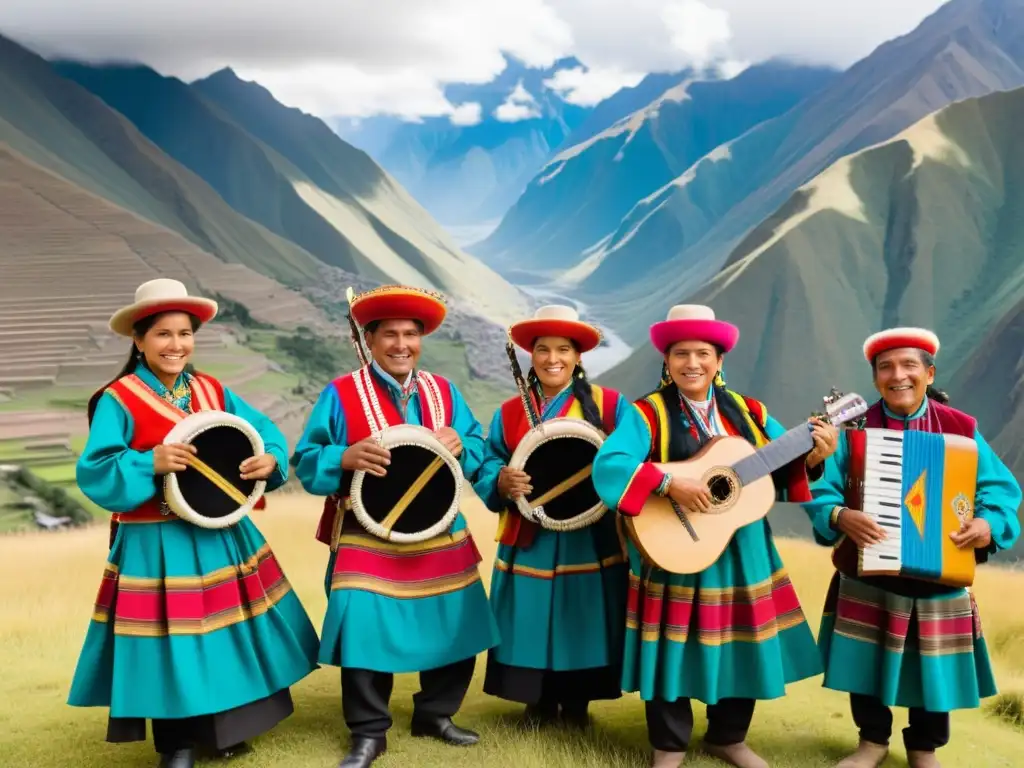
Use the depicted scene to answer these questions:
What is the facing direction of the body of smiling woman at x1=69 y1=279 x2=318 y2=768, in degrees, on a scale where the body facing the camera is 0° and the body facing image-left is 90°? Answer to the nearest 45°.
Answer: approximately 315°

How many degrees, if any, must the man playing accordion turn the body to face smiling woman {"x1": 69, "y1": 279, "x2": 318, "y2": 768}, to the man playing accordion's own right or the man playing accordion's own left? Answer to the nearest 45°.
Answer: approximately 45° to the man playing accordion's own right

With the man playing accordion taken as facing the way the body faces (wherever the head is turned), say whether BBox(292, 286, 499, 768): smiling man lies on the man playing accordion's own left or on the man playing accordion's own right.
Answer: on the man playing accordion's own right
